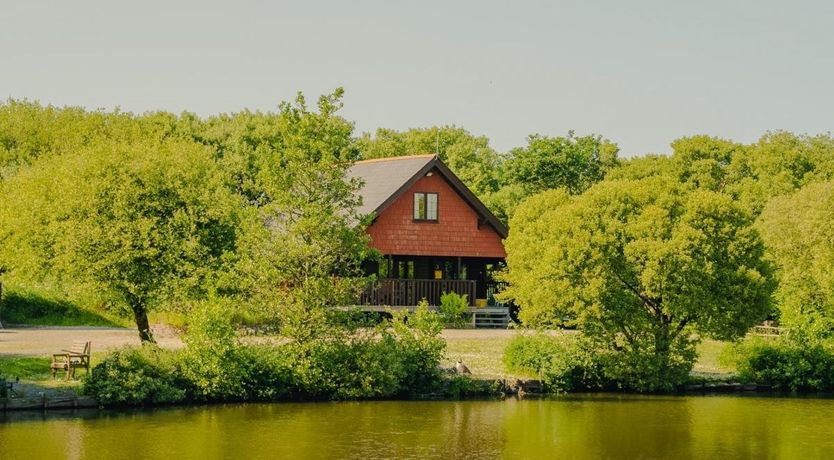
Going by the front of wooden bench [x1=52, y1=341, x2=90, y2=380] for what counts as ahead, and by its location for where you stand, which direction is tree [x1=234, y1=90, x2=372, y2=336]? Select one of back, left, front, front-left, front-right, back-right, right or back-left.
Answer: back-left

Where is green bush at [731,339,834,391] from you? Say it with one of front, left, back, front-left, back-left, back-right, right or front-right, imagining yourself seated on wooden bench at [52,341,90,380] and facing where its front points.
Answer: back-left

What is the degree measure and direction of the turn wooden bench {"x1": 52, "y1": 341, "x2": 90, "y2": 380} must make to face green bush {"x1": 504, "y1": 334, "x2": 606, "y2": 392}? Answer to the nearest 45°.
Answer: approximately 135° to its left

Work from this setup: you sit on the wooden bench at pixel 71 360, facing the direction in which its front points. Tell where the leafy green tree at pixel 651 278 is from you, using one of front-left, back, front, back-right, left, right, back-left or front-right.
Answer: back-left

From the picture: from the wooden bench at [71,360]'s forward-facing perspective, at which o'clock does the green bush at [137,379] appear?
The green bush is roughly at 9 o'clock from the wooden bench.
